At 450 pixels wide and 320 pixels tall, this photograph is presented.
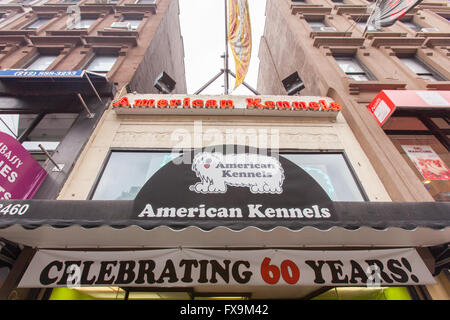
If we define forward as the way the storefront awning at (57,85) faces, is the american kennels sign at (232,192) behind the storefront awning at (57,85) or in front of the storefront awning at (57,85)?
in front

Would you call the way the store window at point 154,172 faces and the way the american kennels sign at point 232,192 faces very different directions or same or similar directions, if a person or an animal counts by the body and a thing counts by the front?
same or similar directions

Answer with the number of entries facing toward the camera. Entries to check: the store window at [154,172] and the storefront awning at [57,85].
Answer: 2

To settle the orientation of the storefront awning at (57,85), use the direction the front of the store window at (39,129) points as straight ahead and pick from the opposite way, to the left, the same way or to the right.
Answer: the same way

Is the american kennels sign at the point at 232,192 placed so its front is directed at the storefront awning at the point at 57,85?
no

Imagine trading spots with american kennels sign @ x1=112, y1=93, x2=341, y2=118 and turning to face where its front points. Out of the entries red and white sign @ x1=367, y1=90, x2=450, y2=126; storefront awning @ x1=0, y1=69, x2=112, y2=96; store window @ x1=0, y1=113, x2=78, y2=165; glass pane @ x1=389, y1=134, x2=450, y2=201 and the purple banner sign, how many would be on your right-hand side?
3

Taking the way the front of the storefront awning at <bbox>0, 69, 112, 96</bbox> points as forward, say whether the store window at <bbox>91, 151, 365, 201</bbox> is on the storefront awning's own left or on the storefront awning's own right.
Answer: on the storefront awning's own left

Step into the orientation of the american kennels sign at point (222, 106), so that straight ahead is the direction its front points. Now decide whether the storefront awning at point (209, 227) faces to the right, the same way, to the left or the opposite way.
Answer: the same way

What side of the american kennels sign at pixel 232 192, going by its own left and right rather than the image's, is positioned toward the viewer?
front

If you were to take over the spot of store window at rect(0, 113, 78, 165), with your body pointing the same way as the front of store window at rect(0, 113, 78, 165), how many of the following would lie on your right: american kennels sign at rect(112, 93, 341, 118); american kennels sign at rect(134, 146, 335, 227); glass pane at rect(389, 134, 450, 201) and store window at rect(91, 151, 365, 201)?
0

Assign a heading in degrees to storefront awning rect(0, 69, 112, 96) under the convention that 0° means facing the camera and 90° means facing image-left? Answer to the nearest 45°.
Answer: approximately 0°

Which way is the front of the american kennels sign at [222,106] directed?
toward the camera

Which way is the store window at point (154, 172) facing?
toward the camera
